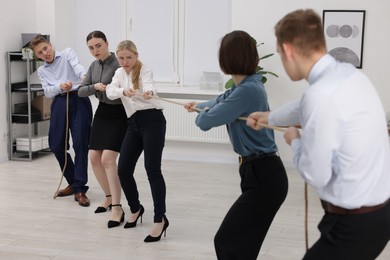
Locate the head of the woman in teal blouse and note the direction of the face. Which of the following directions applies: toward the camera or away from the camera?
away from the camera

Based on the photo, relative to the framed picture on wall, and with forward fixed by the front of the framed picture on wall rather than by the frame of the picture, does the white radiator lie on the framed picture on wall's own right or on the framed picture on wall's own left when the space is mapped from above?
on the framed picture on wall's own right

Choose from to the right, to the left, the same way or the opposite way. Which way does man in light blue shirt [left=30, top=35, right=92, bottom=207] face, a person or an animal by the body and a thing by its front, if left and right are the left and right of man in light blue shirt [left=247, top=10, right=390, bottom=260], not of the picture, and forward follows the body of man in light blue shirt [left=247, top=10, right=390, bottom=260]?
the opposite way

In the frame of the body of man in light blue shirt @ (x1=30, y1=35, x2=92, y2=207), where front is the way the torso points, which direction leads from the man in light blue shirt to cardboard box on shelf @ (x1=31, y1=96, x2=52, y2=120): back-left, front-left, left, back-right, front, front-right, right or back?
back

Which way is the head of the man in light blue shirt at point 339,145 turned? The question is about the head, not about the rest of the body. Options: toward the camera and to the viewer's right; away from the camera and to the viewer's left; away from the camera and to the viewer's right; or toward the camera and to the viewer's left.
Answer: away from the camera and to the viewer's left

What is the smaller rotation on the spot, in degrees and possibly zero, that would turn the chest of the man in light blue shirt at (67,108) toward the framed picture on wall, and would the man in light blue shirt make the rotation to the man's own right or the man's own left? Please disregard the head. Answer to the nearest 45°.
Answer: approximately 90° to the man's own left

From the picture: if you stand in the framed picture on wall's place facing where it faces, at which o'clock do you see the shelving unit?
The shelving unit is roughly at 3 o'clock from the framed picture on wall.

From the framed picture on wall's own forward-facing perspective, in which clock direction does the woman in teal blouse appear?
The woman in teal blouse is roughly at 12 o'clock from the framed picture on wall.

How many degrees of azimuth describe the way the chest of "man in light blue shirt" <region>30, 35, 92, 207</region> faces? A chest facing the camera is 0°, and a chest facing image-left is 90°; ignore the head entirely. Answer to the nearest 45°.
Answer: approximately 0°
